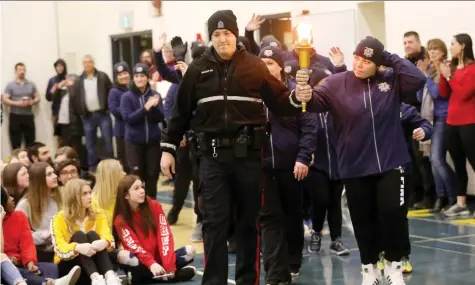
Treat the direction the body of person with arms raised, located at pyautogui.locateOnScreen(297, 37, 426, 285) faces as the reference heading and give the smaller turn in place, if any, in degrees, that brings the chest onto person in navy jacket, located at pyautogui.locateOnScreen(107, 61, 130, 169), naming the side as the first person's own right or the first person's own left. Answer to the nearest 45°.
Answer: approximately 135° to the first person's own right

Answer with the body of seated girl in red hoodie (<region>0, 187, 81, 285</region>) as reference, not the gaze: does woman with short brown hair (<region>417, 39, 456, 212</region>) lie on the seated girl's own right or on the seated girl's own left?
on the seated girl's own left

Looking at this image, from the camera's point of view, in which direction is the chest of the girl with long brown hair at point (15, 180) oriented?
to the viewer's right

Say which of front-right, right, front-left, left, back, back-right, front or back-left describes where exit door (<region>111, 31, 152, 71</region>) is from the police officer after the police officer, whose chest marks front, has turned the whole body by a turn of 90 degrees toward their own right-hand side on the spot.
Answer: right

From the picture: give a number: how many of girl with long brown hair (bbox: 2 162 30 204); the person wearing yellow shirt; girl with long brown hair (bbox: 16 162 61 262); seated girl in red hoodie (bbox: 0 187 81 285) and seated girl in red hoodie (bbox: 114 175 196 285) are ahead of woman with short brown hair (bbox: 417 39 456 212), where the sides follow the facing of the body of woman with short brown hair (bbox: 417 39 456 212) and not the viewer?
5

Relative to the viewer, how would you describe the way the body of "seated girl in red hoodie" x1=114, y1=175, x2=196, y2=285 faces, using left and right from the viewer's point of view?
facing the viewer and to the right of the viewer

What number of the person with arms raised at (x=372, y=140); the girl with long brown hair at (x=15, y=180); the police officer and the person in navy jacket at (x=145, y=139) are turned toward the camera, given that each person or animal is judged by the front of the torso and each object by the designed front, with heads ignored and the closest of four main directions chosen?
3

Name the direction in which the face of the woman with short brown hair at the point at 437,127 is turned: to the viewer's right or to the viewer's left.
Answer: to the viewer's left

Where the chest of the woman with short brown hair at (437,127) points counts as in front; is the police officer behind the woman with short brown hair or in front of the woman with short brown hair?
in front
